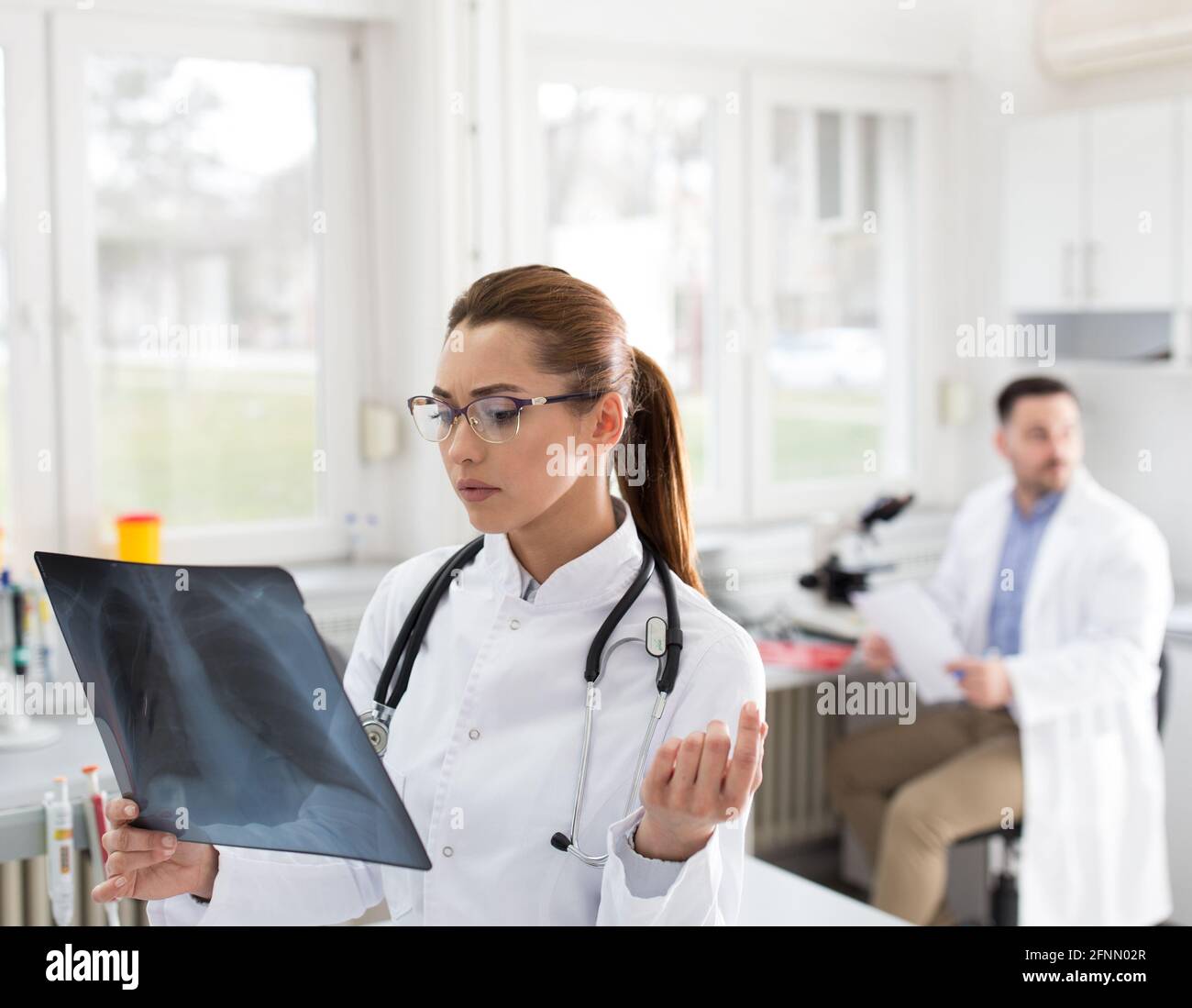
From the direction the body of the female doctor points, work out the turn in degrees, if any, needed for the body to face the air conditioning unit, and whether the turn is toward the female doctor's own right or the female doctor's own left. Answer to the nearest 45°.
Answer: approximately 180°

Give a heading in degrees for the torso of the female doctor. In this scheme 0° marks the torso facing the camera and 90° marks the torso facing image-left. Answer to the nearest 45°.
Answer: approximately 45°

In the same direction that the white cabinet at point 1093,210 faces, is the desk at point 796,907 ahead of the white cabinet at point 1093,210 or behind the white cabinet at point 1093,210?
ahead

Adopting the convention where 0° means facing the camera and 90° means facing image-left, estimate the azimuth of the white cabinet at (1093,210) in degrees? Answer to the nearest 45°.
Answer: approximately 45°

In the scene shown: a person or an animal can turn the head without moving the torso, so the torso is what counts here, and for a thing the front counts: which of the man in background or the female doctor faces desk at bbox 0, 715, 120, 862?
the man in background

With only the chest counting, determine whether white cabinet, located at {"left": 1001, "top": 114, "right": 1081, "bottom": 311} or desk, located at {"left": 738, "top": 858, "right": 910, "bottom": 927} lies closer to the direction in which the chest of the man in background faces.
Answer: the desk

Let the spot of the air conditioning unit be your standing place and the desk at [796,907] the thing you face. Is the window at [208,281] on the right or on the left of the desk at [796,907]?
right

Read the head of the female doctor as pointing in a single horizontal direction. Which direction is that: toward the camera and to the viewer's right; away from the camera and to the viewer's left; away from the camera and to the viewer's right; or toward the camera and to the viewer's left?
toward the camera and to the viewer's left

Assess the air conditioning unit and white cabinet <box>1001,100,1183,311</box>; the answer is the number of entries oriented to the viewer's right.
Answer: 0
